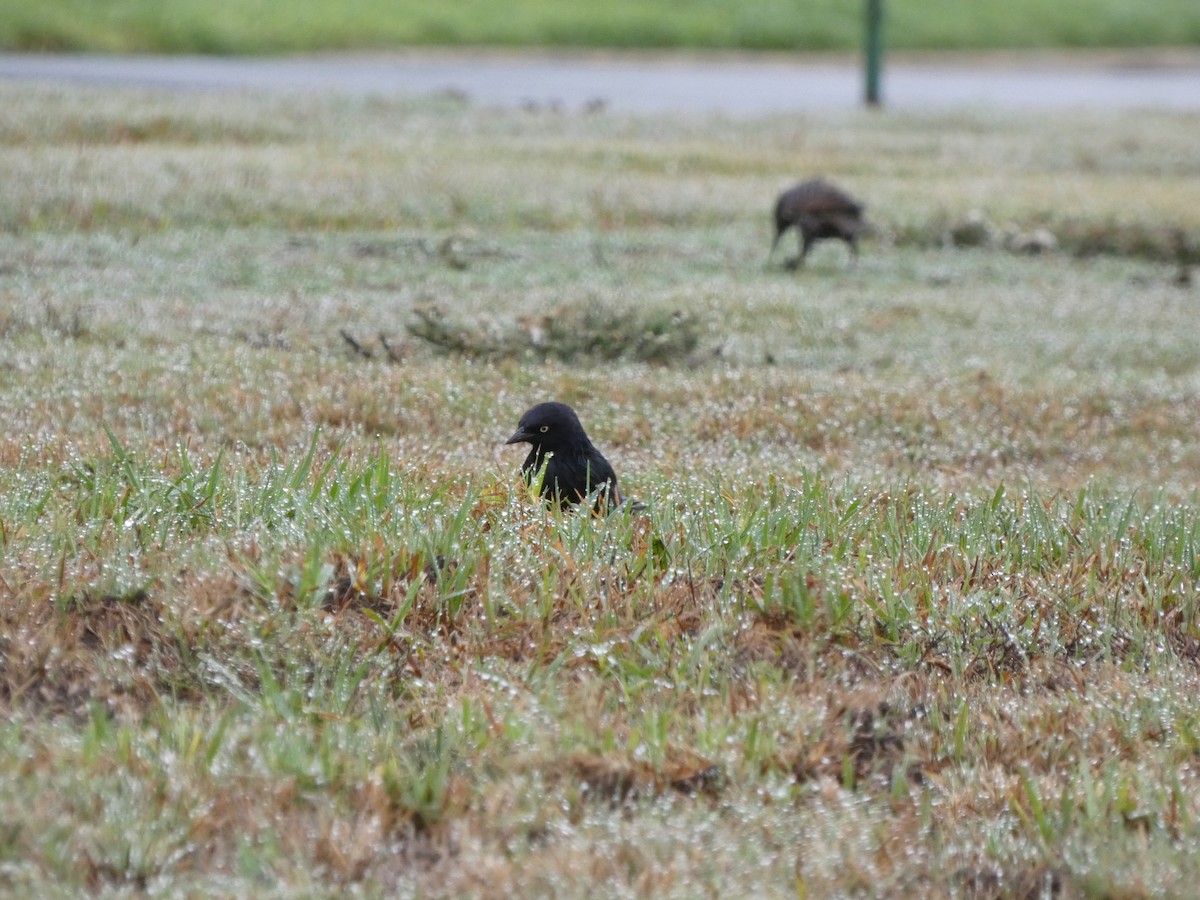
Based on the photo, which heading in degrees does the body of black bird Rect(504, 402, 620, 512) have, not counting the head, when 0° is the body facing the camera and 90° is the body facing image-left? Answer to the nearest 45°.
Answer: approximately 90°

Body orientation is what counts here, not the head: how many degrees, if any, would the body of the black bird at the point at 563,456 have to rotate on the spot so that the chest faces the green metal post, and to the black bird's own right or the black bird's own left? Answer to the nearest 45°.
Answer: approximately 90° to the black bird's own right

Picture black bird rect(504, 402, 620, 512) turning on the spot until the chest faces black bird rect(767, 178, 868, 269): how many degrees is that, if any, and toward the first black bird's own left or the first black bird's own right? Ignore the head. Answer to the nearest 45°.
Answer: approximately 90° to the first black bird's own right
